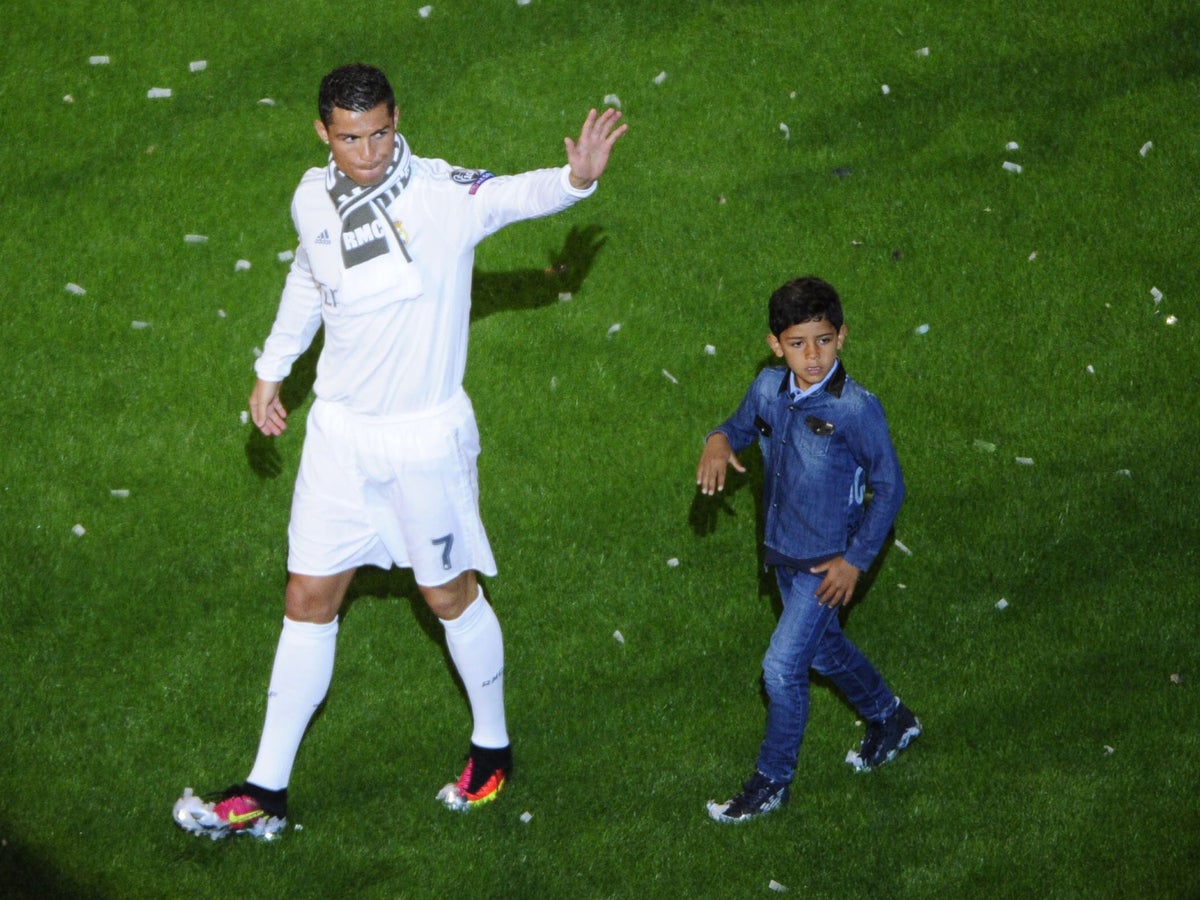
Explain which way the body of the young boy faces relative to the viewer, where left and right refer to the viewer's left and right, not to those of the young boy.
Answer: facing the viewer and to the left of the viewer

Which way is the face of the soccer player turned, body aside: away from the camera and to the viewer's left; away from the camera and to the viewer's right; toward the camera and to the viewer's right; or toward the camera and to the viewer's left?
toward the camera and to the viewer's right

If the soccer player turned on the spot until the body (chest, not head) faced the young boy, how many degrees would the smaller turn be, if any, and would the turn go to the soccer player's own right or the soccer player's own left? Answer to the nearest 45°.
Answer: approximately 135° to the soccer player's own left

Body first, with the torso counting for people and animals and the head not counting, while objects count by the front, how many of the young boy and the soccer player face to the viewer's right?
0

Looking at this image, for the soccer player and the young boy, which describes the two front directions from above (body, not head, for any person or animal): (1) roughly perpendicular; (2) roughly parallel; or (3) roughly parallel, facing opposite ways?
roughly parallel

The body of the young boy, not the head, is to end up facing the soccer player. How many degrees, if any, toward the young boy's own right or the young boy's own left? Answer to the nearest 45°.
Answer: approximately 45° to the young boy's own right
